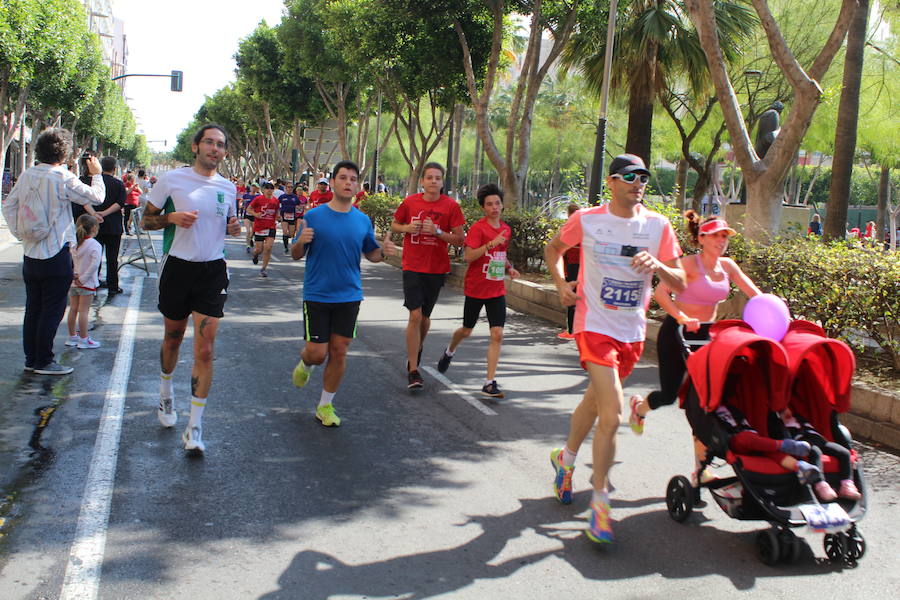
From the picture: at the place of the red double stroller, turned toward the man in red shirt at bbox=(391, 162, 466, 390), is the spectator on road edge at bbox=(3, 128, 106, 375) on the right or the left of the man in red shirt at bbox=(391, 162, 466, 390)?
left

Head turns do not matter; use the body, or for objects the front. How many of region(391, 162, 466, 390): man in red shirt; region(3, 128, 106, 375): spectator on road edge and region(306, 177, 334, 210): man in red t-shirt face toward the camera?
2

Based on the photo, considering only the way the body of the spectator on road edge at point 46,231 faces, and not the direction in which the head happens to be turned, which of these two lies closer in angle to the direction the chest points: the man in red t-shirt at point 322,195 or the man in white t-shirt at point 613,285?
the man in red t-shirt

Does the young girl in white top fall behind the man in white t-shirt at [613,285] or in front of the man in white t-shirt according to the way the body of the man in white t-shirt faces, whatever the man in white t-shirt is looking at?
behind

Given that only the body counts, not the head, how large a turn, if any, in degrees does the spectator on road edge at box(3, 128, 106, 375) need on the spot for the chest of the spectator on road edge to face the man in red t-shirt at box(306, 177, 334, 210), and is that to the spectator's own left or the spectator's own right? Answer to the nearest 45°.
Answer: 0° — they already face them

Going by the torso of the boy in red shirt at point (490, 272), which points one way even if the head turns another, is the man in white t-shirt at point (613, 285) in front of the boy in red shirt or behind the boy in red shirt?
in front

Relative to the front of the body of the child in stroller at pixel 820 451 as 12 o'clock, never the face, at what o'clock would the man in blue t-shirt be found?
The man in blue t-shirt is roughly at 5 o'clock from the child in stroller.

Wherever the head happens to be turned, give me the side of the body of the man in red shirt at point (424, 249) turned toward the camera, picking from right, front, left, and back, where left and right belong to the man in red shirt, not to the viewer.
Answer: front

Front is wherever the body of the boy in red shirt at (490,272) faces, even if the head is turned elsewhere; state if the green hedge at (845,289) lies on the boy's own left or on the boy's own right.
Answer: on the boy's own left
